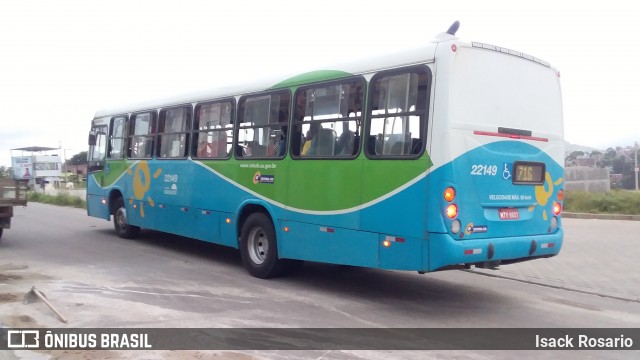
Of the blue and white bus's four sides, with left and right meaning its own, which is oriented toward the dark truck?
front

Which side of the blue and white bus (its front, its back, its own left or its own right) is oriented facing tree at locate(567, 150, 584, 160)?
right

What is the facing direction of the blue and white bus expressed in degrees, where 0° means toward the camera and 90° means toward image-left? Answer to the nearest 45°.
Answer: approximately 135°

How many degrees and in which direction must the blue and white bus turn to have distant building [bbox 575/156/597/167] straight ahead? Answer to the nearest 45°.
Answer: approximately 90° to its right

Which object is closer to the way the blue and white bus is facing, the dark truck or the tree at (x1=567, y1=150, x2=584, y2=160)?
the dark truck

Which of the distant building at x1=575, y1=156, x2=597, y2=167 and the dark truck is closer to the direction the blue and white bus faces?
the dark truck
